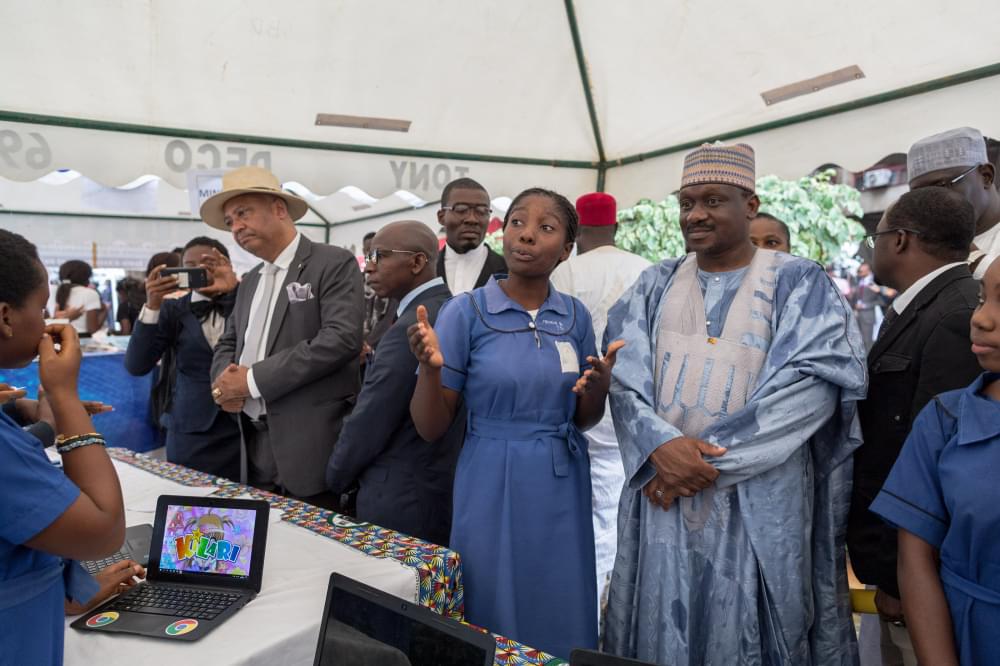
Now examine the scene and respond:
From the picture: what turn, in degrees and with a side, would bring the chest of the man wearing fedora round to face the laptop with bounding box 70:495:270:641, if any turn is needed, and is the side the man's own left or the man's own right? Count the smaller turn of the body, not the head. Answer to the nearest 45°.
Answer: approximately 45° to the man's own left

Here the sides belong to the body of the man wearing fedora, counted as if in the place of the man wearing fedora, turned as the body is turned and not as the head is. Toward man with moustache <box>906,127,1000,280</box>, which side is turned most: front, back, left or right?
left

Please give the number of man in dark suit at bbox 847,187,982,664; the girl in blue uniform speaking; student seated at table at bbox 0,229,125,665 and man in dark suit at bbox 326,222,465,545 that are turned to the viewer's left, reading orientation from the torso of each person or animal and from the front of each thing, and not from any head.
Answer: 2

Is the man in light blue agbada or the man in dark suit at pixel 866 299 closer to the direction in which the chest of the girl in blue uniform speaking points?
the man in light blue agbada

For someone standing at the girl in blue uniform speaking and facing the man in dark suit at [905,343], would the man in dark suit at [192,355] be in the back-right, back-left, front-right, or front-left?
back-left

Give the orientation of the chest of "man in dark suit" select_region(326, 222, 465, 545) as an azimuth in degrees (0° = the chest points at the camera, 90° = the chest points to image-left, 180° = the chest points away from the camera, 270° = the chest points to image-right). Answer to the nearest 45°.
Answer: approximately 90°

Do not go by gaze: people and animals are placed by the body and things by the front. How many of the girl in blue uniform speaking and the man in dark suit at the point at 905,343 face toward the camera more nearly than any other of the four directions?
1

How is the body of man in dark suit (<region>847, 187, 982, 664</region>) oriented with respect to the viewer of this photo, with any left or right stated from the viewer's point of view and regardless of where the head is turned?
facing to the left of the viewer

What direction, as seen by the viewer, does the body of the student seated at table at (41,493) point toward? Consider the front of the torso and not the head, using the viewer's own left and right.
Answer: facing to the right of the viewer

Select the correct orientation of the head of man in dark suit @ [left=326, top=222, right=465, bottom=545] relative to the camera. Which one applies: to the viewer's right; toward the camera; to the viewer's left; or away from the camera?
to the viewer's left
